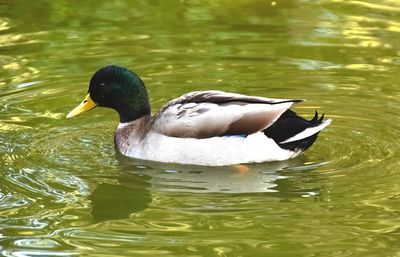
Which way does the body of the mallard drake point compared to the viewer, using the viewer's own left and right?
facing to the left of the viewer
